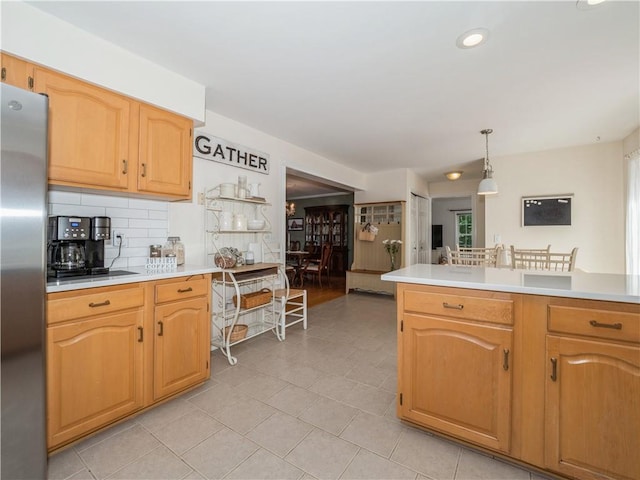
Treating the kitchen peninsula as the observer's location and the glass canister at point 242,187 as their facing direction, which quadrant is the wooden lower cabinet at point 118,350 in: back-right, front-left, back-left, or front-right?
front-left

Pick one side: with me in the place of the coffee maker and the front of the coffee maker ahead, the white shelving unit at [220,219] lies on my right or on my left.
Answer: on my left

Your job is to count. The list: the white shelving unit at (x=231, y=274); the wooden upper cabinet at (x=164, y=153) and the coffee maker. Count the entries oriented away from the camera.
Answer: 0

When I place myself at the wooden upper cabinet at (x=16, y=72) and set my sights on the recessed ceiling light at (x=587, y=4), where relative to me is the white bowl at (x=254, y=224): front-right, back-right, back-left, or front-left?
front-left

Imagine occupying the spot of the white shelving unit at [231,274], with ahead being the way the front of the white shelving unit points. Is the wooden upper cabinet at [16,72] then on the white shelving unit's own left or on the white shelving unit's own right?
on the white shelving unit's own right

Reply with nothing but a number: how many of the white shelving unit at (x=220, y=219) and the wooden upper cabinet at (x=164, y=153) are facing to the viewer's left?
0

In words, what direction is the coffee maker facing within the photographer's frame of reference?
facing the viewer

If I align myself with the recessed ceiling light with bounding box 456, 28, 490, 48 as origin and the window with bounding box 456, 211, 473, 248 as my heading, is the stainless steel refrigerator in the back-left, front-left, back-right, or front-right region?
back-left

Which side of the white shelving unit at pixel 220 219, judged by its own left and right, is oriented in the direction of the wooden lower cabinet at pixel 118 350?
right

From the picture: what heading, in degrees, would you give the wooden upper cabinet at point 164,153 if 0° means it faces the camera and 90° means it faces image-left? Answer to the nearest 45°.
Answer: approximately 315°

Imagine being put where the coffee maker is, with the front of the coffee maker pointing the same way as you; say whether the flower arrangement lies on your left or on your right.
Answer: on your left

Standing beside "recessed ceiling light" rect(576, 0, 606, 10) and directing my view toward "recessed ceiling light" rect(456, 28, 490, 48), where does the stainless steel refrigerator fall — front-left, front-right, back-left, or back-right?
front-left

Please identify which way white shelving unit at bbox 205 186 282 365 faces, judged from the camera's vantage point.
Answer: facing the viewer and to the right of the viewer

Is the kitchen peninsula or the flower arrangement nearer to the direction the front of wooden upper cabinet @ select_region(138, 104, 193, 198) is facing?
the kitchen peninsula

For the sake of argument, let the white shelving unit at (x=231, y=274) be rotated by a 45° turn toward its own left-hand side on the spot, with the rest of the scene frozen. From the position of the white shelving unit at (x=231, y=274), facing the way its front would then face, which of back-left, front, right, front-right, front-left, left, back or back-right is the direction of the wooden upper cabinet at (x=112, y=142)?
back-right
